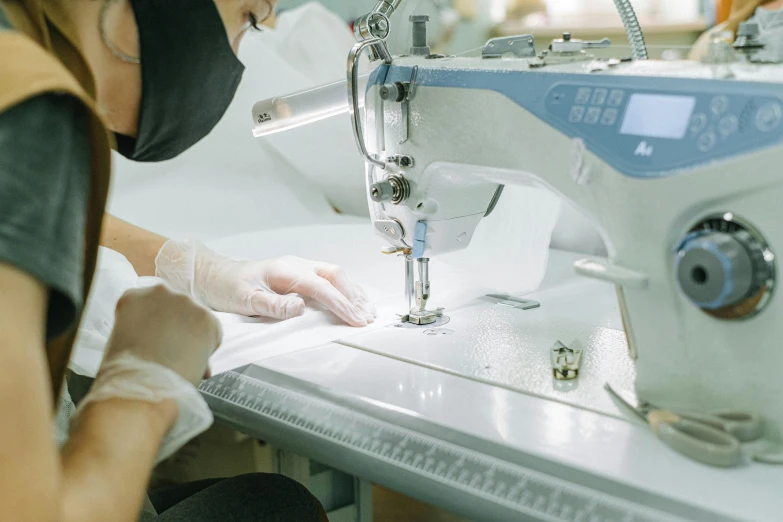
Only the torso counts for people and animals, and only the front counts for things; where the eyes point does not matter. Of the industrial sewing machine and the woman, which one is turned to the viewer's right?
the woman

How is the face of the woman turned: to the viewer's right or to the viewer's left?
to the viewer's right

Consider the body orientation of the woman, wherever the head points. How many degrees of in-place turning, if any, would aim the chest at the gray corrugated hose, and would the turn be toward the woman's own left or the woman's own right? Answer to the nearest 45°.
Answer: approximately 45° to the woman's own left

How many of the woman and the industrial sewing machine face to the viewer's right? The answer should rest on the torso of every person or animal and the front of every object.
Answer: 1

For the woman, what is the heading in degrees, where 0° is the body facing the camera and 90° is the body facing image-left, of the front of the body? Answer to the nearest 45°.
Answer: approximately 270°

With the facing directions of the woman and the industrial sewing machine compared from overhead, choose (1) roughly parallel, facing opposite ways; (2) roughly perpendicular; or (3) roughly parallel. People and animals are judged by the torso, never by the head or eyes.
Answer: roughly parallel, facing opposite ways

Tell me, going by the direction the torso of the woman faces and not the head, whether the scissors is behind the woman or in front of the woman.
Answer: in front
